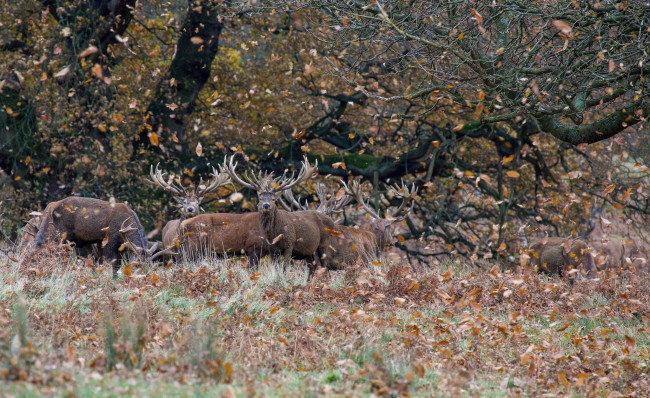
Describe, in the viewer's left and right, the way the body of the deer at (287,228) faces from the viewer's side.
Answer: facing the viewer and to the left of the viewer

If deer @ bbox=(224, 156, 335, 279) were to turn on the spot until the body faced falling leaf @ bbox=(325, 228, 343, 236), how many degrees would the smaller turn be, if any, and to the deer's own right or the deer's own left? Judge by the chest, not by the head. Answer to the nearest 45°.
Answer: approximately 135° to the deer's own left

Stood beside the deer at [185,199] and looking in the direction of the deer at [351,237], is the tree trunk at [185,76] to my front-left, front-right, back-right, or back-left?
back-left

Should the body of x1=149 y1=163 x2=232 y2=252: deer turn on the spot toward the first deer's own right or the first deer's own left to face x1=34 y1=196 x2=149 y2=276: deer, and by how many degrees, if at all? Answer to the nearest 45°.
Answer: approximately 45° to the first deer's own right

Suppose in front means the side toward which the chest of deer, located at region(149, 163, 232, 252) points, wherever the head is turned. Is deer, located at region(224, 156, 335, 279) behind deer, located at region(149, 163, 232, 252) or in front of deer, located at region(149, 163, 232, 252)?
in front

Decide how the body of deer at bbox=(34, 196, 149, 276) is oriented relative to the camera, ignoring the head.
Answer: to the viewer's right

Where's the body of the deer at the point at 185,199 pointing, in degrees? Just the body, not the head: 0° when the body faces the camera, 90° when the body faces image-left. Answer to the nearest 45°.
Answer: approximately 0°
